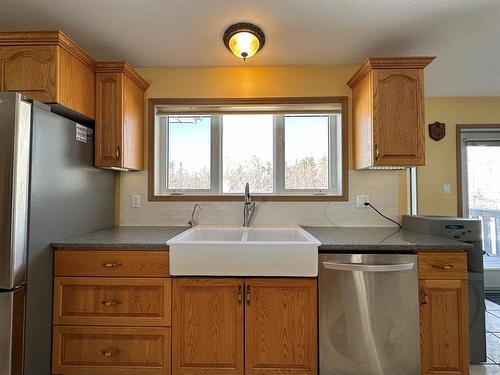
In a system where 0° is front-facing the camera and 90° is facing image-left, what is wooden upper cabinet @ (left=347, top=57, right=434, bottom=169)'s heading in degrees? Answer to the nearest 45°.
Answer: approximately 0°

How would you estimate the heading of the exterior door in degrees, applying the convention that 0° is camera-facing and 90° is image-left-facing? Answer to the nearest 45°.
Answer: approximately 0°

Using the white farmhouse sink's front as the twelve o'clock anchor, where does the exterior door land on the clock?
The exterior door is roughly at 8 o'clock from the white farmhouse sink.

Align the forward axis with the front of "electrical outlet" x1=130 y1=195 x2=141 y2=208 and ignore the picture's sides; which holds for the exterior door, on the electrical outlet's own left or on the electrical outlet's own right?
on the electrical outlet's own left

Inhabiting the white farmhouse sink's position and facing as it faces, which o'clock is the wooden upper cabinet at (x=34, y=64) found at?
The wooden upper cabinet is roughly at 3 o'clock from the white farmhouse sink.

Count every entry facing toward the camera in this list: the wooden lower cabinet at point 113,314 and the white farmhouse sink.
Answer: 2

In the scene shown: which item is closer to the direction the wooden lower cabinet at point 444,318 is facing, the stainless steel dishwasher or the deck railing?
the stainless steel dishwasher

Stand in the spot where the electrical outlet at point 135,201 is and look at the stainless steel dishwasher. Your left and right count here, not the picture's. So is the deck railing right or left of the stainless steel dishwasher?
left

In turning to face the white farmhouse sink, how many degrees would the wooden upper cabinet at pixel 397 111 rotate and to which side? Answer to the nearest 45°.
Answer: approximately 45° to its right
